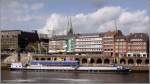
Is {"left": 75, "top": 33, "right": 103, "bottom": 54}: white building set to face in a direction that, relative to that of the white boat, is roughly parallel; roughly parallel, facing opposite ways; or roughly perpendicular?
roughly perpendicular

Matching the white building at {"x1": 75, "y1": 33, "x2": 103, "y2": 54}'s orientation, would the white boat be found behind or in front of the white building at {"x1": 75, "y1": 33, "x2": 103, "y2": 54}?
in front

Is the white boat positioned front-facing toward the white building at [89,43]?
no

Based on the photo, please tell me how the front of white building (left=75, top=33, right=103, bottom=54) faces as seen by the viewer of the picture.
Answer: facing the viewer
